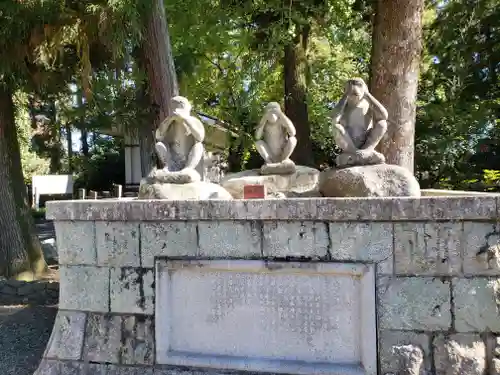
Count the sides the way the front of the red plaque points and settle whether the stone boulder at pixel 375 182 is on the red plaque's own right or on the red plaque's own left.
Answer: on the red plaque's own left

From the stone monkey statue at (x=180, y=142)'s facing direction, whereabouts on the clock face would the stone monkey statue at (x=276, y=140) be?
the stone monkey statue at (x=276, y=140) is roughly at 8 o'clock from the stone monkey statue at (x=180, y=142).

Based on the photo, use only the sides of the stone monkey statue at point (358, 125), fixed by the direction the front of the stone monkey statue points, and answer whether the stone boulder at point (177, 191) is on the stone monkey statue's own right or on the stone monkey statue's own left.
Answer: on the stone monkey statue's own right
